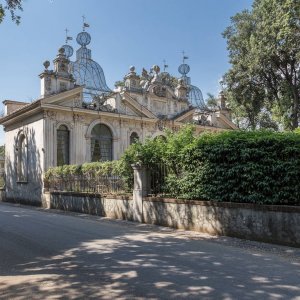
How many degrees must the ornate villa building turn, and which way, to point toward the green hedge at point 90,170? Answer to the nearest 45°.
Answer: approximately 45° to its right

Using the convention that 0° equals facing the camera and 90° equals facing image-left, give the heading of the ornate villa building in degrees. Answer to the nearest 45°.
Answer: approximately 315°

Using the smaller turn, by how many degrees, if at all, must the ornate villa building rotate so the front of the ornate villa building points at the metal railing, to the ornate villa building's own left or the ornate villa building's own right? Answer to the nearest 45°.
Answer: approximately 45° to the ornate villa building's own right

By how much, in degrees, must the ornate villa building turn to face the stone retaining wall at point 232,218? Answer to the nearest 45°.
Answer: approximately 45° to its right

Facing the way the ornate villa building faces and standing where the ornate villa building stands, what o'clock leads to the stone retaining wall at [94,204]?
The stone retaining wall is roughly at 1 o'clock from the ornate villa building.

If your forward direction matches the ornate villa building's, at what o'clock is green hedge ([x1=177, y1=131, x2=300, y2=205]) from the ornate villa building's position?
The green hedge is roughly at 1 o'clock from the ornate villa building.
